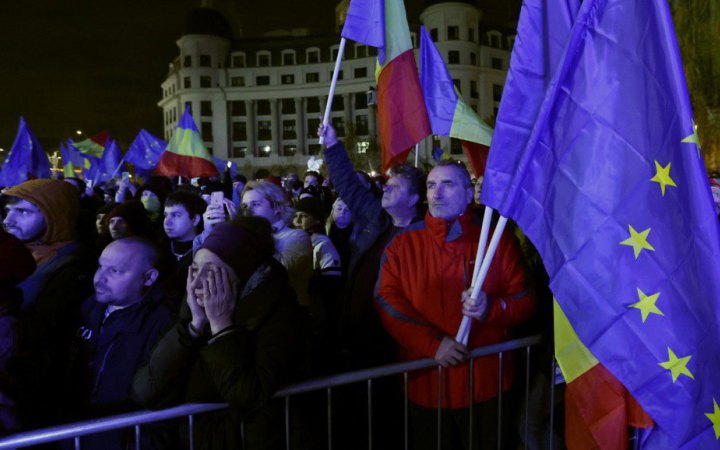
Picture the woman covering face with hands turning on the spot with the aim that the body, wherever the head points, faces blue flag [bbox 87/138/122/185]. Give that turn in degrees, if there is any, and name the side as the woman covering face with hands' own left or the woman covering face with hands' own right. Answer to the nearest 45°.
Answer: approximately 135° to the woman covering face with hands' own right

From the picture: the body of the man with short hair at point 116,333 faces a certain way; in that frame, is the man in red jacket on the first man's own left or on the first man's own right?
on the first man's own left

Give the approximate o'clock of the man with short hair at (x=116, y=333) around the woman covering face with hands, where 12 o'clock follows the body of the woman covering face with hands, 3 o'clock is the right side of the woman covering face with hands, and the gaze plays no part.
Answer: The man with short hair is roughly at 3 o'clock from the woman covering face with hands.

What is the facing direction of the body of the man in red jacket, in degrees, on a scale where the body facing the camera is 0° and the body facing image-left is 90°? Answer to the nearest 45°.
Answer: approximately 0°

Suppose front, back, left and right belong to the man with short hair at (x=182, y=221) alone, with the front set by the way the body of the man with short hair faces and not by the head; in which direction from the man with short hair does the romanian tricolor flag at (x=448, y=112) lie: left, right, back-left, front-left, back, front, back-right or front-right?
back-left

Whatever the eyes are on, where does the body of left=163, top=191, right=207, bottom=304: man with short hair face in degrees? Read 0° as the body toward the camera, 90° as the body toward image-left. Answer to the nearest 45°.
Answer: approximately 45°

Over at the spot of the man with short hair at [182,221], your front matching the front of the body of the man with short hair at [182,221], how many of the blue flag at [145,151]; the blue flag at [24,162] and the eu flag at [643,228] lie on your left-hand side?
1

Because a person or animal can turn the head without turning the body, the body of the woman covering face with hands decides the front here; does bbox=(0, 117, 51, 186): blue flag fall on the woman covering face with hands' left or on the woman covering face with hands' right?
on the woman covering face with hands' right
